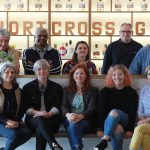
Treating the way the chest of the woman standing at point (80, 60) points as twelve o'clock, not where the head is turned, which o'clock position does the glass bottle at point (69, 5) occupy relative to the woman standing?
The glass bottle is roughly at 6 o'clock from the woman standing.

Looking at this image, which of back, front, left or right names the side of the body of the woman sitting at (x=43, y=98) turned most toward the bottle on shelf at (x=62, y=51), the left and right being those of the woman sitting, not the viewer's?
back

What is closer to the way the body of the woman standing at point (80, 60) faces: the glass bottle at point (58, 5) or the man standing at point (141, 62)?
the man standing

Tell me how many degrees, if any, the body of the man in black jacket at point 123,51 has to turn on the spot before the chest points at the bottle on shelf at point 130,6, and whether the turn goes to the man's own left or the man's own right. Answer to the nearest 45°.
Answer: approximately 180°

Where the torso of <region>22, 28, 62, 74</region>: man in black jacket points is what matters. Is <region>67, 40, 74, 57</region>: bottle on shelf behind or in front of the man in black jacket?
behind

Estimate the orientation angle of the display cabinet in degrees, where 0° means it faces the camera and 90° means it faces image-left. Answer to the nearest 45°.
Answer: approximately 0°

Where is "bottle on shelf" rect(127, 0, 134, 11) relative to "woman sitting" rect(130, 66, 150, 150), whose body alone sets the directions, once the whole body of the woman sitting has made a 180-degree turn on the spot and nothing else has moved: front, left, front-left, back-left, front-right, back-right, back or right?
front
